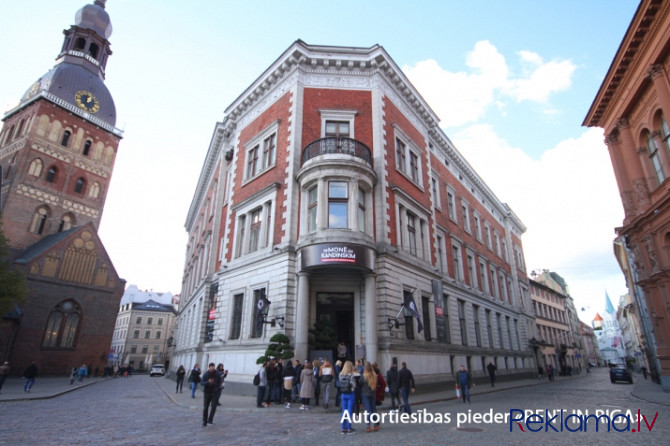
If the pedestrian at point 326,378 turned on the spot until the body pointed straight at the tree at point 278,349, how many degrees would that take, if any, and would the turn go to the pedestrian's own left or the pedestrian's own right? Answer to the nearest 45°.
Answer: approximately 45° to the pedestrian's own left

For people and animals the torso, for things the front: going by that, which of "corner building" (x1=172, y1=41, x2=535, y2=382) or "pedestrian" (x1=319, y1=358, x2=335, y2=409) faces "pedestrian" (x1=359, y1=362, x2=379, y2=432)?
the corner building

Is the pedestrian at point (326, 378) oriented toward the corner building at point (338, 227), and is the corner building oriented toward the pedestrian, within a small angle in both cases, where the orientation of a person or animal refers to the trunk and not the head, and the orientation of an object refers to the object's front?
yes

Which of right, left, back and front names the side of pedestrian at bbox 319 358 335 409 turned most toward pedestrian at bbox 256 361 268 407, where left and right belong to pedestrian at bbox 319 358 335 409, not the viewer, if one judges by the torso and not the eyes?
left

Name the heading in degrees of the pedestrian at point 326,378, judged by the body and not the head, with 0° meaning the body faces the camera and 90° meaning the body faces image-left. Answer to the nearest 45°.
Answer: approximately 180°

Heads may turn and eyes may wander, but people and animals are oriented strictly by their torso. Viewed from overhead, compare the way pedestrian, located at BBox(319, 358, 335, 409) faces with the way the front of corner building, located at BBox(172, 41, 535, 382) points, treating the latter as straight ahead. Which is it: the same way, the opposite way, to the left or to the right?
the opposite way

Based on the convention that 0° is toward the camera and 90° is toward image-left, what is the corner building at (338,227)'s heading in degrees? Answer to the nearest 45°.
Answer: approximately 0°

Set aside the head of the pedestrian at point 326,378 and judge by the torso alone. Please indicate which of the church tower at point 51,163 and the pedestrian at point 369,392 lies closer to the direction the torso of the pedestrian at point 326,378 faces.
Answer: the church tower

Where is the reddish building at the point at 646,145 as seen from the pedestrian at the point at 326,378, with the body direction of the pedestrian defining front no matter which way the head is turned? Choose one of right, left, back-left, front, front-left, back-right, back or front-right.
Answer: right

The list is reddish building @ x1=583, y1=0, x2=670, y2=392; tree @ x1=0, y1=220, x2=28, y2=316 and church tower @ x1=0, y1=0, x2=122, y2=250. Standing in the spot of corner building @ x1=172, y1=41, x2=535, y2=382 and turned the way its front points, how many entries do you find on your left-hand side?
1

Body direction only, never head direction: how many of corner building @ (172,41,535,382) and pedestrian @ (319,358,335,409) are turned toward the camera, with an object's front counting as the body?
1

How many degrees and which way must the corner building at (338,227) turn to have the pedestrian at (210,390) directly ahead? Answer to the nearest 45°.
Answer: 0° — it already faces them

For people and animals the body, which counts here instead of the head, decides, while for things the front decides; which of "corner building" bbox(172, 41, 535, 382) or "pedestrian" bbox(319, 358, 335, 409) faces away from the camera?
the pedestrian

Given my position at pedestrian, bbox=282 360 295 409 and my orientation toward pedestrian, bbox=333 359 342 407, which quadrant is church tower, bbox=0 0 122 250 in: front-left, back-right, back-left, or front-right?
back-left
